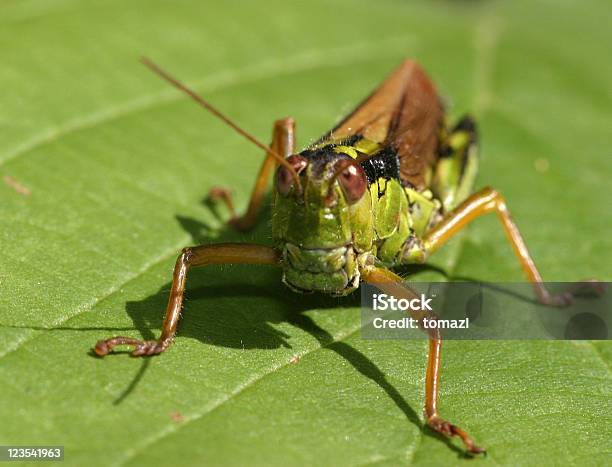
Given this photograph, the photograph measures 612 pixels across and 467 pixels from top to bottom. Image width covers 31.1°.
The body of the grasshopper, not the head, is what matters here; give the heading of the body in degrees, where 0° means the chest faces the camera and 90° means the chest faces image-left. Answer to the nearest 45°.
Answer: approximately 45°
